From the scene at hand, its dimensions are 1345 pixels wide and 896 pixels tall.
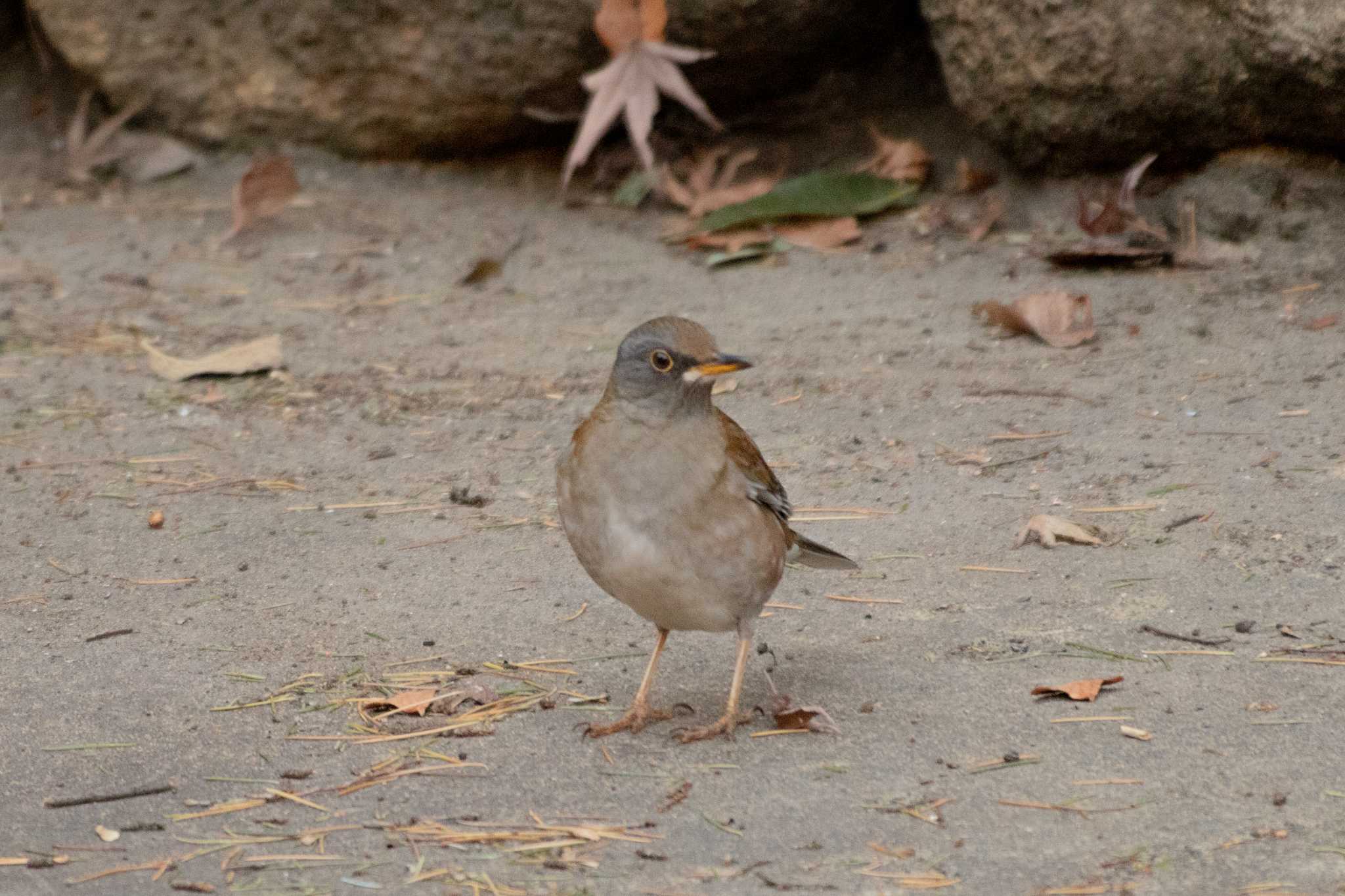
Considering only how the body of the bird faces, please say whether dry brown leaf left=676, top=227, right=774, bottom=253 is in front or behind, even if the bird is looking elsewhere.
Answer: behind

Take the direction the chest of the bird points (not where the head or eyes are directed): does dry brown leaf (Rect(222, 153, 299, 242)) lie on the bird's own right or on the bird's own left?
on the bird's own right

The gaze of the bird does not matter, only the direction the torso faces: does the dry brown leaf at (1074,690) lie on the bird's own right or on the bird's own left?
on the bird's own left

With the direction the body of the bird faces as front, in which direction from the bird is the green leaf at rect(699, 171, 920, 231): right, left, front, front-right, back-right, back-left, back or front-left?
back-right

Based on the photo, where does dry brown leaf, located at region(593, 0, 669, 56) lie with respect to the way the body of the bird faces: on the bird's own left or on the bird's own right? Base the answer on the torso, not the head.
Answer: on the bird's own right

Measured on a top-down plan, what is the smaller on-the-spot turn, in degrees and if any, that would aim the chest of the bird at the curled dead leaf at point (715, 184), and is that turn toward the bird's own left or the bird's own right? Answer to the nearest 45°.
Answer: approximately 135° to the bird's own right

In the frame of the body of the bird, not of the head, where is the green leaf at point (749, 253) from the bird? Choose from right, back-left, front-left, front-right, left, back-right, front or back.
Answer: back-right

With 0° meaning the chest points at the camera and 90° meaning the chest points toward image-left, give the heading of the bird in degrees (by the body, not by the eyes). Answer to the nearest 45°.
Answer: approximately 45°

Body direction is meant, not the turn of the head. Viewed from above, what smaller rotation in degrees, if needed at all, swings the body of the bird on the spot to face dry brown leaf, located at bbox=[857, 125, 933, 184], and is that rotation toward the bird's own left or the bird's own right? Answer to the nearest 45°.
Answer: approximately 135° to the bird's own right

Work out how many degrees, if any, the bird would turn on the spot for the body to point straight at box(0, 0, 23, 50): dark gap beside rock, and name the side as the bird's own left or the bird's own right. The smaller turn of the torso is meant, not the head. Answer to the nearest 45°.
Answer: approximately 90° to the bird's own right
